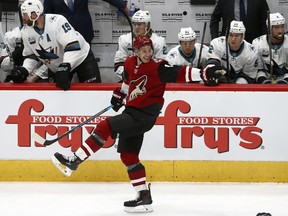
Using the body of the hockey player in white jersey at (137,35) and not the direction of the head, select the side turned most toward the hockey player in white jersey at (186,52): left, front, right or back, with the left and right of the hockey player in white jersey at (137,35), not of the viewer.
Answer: left

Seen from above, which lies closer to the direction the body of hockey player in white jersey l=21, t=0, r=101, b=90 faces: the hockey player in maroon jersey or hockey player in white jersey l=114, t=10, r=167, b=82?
the hockey player in maroon jersey

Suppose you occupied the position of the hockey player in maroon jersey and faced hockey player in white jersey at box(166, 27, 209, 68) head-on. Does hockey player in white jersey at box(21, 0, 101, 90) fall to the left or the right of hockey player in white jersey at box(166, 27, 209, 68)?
left

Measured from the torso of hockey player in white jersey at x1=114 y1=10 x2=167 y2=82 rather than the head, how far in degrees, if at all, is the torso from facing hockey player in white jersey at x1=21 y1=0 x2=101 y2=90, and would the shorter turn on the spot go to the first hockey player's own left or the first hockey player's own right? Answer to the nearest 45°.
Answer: approximately 45° to the first hockey player's own right

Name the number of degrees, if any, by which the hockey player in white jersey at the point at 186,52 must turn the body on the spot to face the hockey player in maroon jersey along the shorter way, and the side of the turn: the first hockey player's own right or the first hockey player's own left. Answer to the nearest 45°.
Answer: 0° — they already face them

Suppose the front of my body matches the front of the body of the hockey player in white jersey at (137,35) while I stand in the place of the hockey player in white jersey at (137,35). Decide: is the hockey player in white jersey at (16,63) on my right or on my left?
on my right

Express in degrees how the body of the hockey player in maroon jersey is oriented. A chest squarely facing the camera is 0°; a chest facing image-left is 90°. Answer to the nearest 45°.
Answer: approximately 45°

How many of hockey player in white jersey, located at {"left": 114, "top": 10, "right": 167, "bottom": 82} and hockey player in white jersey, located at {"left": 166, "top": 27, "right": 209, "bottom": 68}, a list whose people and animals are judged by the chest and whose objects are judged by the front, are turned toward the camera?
2

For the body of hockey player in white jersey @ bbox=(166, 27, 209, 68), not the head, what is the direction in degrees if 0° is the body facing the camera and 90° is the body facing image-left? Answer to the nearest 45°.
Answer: approximately 0°

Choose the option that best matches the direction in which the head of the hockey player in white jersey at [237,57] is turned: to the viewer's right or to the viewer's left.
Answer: to the viewer's left

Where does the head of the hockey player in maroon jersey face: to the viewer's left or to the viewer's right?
to the viewer's right

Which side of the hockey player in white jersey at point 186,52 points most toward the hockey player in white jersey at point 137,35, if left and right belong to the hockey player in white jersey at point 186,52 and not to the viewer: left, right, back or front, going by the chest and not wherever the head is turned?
right
